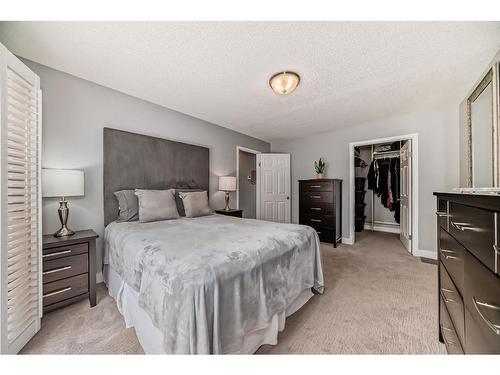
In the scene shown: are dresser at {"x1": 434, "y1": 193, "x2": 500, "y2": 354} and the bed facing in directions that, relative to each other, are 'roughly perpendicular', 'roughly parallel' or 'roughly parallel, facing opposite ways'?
roughly parallel, facing opposite ways

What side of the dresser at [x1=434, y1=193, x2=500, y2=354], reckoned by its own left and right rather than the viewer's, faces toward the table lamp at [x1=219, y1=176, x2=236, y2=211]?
front

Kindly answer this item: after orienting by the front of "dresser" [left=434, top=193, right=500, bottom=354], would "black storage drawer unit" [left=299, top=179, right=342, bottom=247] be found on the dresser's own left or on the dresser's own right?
on the dresser's own right

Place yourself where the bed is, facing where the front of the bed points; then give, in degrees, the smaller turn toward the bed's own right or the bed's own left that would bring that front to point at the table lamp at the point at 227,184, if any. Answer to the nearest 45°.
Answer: approximately 135° to the bed's own left

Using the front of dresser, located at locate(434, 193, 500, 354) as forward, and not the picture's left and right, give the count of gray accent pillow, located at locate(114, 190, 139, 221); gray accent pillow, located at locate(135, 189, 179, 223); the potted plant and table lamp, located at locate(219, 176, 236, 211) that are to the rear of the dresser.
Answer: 0

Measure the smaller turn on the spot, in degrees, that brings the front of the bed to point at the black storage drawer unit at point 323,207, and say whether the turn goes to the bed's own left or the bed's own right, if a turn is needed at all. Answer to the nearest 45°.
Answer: approximately 90° to the bed's own left

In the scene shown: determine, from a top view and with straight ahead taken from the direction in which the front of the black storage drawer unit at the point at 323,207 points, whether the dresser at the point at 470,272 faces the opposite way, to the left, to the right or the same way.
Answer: to the right

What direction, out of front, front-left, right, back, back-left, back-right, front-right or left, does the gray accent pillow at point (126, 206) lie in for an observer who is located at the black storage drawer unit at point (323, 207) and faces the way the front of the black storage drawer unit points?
front

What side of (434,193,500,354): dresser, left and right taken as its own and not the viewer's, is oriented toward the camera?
left

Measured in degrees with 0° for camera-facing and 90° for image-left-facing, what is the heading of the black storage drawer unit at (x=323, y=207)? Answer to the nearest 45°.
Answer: approximately 45°

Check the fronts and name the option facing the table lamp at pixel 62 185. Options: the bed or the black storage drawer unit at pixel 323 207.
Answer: the black storage drawer unit

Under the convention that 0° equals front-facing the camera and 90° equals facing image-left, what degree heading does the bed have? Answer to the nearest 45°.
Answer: approximately 315°

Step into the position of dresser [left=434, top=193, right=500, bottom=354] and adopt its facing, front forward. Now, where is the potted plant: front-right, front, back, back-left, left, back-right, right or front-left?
front-right

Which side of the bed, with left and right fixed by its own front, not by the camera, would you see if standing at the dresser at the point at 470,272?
front

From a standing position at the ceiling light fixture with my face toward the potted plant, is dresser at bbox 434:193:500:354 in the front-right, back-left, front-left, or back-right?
back-right

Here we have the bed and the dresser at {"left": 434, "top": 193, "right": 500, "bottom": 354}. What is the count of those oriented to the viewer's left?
1
